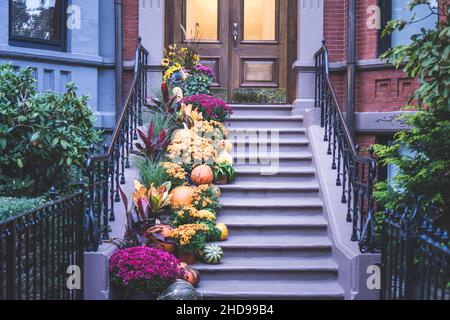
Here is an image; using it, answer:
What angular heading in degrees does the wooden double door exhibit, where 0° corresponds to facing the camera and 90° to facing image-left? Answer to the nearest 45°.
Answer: approximately 0°

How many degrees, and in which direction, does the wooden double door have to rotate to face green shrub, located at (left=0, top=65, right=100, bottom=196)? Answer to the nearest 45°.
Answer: approximately 45° to its right

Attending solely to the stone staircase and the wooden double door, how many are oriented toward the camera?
2

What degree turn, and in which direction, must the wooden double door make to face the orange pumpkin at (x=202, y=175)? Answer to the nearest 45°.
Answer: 0° — it already faces it

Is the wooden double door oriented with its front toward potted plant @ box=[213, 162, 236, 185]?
yes

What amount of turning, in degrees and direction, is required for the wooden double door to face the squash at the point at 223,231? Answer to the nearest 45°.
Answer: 0° — it already faces it

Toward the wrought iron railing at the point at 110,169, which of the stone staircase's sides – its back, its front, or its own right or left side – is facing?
right
